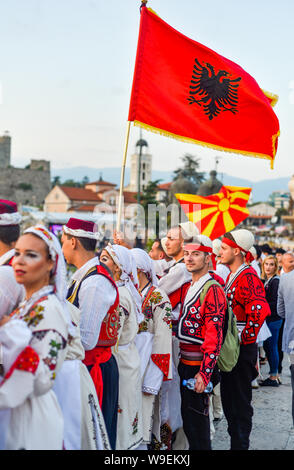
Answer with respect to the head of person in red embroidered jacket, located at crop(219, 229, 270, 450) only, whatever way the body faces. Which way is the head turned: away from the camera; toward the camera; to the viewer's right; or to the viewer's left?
to the viewer's left

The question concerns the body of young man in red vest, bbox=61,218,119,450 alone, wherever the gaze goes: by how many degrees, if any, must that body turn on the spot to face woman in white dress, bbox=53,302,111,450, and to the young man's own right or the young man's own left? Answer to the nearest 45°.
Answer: approximately 90° to the young man's own left

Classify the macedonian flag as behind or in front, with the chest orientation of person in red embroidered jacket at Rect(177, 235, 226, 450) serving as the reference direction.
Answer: behind

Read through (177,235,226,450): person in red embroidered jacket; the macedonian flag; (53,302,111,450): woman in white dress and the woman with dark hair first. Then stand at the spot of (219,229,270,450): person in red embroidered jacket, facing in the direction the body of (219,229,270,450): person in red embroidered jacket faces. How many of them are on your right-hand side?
1

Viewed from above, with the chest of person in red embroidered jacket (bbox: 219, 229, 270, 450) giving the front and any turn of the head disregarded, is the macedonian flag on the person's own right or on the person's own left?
on the person's own right

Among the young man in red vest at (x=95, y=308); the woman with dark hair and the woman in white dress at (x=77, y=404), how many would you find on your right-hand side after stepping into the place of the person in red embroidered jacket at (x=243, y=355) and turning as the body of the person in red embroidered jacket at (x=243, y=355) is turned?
0

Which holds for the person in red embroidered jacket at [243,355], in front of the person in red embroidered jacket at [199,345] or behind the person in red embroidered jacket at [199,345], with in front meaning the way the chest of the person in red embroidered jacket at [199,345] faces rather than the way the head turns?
behind

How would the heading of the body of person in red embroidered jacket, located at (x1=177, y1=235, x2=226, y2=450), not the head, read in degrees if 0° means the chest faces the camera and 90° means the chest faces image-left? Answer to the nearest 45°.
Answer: approximately 45°

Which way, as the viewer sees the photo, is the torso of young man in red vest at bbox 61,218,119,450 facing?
to the viewer's left

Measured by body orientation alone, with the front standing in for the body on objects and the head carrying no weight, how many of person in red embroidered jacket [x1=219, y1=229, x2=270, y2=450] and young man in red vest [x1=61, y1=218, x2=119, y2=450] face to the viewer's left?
2

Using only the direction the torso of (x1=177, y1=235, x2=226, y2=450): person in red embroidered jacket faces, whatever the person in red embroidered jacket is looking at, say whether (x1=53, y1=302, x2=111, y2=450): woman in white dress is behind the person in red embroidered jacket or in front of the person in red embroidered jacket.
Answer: in front

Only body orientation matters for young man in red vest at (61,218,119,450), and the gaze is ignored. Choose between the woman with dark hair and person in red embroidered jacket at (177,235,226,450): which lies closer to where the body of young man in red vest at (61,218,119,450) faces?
the woman with dark hair

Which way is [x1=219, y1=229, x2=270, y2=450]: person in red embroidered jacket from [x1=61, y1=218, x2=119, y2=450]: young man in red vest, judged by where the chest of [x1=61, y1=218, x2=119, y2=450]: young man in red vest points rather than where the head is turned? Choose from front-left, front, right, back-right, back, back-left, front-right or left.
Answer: back-right
